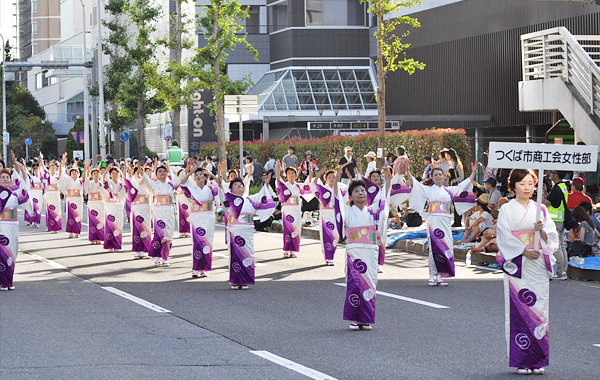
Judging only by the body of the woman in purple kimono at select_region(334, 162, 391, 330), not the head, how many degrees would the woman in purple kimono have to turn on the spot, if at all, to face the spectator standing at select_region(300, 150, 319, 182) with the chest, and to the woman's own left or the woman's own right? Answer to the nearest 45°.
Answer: approximately 180°

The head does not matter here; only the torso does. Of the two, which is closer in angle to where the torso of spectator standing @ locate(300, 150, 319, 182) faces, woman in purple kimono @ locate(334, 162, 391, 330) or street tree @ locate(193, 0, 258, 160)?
the woman in purple kimono

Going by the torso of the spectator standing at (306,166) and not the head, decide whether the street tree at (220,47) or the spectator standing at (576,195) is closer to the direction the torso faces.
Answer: the spectator standing

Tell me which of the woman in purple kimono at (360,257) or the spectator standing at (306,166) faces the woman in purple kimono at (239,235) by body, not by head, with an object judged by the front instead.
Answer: the spectator standing

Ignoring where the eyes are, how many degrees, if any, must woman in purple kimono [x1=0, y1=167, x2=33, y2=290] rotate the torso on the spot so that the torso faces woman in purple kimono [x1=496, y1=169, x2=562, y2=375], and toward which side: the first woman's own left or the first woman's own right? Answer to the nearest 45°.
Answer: approximately 45° to the first woman's own left

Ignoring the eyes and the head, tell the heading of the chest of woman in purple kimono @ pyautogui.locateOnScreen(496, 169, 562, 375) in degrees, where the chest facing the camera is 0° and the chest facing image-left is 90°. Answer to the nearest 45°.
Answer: approximately 0°

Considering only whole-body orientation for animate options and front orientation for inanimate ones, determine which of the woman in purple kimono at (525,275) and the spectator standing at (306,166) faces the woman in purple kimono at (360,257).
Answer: the spectator standing

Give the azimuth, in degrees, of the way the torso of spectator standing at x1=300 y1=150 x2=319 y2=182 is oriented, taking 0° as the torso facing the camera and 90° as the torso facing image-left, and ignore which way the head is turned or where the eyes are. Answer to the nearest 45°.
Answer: approximately 0°

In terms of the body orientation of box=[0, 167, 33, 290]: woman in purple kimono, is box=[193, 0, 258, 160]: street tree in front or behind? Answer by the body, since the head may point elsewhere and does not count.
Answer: behind
